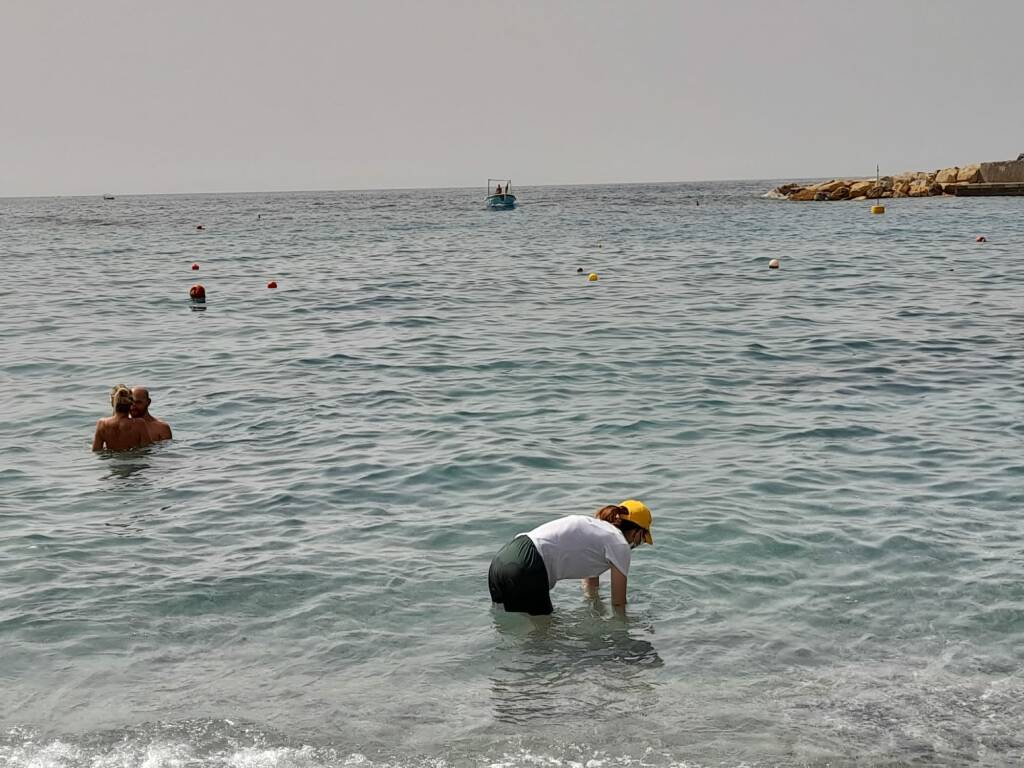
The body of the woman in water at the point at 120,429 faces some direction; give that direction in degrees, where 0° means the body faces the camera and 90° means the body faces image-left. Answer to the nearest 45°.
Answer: approximately 180°

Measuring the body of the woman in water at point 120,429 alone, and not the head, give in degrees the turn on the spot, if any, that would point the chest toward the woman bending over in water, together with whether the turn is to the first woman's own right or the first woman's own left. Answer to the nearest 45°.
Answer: approximately 135° to the first woman's own right
